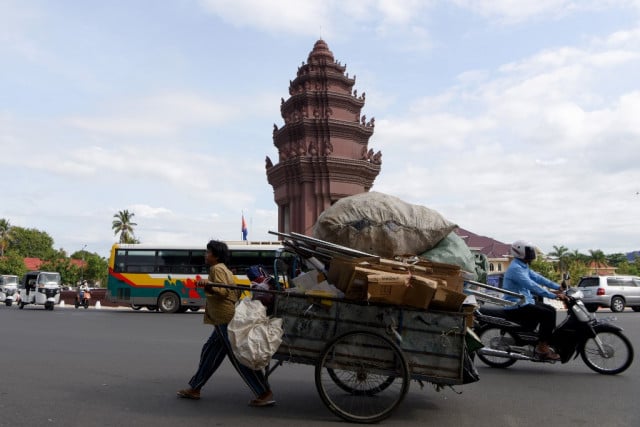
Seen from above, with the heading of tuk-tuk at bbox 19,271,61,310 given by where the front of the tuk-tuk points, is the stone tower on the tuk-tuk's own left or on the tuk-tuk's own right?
on the tuk-tuk's own left

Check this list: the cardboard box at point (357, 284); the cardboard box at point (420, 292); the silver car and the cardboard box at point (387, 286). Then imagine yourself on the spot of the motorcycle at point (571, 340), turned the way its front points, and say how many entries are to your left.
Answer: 1

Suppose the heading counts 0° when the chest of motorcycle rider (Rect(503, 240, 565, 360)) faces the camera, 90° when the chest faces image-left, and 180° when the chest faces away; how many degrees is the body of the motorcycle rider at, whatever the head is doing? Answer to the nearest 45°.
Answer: approximately 270°

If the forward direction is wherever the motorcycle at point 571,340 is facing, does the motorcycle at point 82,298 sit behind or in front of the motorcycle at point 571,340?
behind

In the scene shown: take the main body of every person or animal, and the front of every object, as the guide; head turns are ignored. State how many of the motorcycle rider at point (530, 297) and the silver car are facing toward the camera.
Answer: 0

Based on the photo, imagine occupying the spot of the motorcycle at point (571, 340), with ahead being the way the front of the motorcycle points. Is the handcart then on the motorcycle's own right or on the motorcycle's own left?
on the motorcycle's own right

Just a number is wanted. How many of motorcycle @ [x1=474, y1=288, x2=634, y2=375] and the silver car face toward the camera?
0

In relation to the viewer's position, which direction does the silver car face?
facing away from the viewer and to the right of the viewer

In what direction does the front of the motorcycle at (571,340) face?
to the viewer's right

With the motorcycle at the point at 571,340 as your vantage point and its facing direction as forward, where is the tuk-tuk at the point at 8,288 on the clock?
The tuk-tuk is roughly at 7 o'clock from the motorcycle.

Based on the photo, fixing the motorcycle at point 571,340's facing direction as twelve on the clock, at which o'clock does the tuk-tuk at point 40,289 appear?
The tuk-tuk is roughly at 7 o'clock from the motorcycle.

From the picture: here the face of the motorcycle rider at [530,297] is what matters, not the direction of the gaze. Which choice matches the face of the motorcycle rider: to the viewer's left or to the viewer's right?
to the viewer's right
